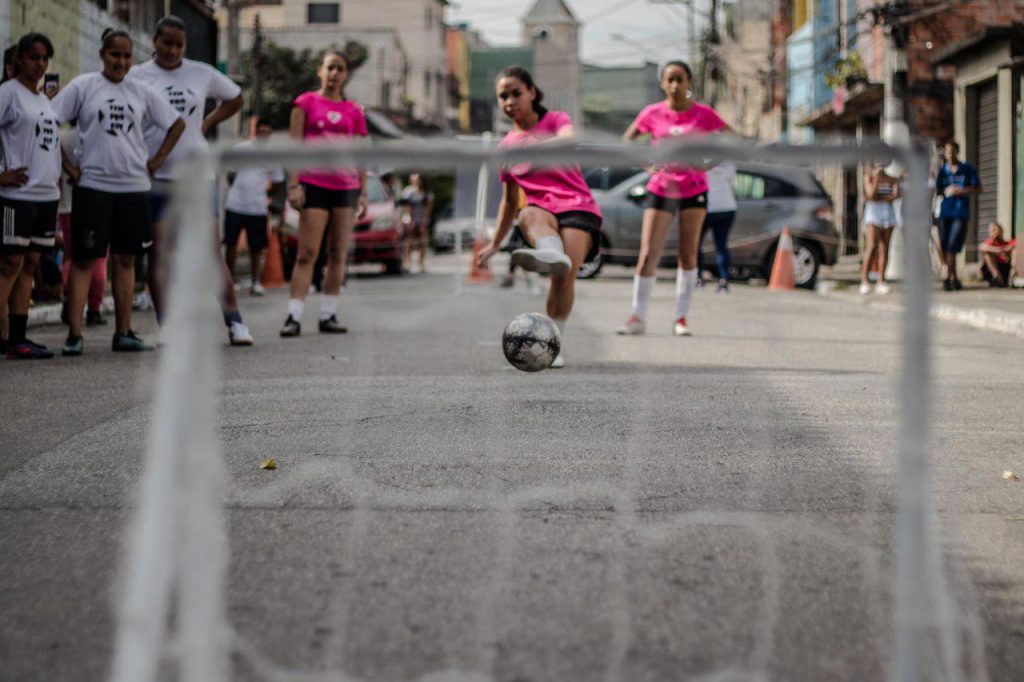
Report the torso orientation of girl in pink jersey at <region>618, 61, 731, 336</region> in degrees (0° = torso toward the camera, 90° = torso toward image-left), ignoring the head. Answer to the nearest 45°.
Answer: approximately 0°

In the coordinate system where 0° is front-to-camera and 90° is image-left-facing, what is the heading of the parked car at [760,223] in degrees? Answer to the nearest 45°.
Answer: approximately 90°

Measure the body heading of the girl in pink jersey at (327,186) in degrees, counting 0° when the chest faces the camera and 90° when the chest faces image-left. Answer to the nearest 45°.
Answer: approximately 0°

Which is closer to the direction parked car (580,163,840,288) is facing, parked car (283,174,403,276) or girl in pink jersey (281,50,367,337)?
the parked car
